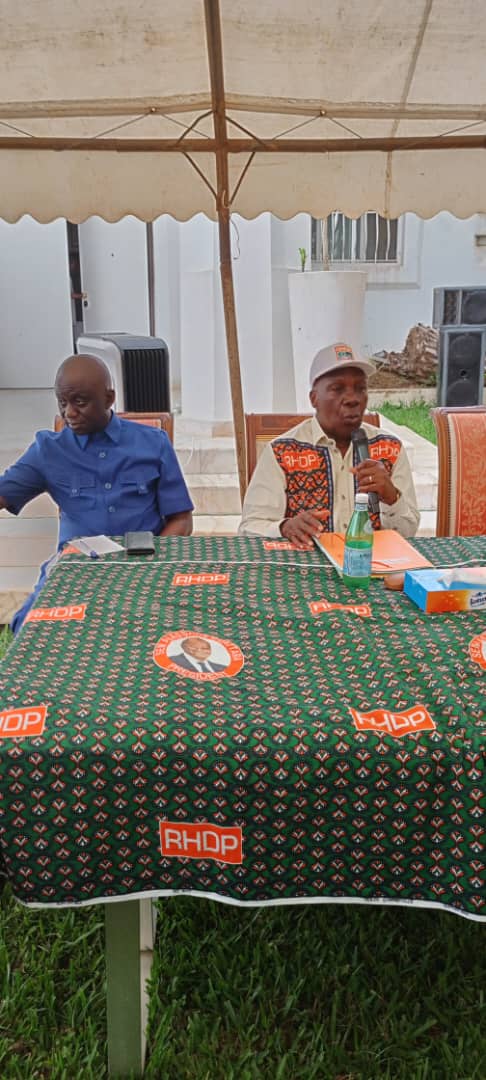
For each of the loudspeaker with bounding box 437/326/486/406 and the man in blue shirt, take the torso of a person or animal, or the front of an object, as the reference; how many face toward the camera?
2

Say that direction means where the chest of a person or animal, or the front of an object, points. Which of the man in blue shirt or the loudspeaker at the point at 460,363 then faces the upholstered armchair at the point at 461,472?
the loudspeaker

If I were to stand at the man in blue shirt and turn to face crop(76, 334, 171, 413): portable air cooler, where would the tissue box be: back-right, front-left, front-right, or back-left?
back-right

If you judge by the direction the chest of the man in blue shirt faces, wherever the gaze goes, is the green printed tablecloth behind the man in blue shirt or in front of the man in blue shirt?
in front

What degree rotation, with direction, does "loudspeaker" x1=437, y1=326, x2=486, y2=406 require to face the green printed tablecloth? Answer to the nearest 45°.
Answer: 0° — it already faces it

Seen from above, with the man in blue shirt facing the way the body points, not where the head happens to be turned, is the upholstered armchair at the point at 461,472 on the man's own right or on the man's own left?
on the man's own left

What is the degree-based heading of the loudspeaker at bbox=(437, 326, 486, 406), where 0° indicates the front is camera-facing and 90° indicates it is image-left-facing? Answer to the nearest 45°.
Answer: approximately 0°

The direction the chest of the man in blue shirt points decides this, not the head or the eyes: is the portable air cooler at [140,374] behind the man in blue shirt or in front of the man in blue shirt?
behind

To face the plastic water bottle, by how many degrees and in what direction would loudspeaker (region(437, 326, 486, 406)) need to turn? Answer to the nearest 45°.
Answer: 0° — it already faces it
